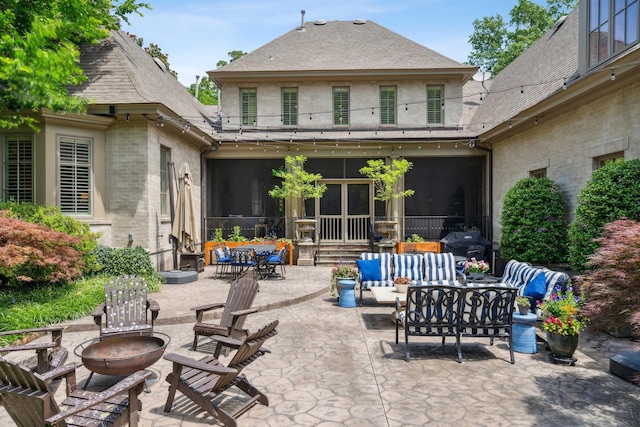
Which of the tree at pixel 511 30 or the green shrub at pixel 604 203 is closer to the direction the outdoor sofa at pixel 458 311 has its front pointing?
the tree

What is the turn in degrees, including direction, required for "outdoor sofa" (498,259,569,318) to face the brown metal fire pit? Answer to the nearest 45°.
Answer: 0° — it already faces it

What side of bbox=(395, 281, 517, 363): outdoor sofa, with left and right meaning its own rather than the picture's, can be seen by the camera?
back

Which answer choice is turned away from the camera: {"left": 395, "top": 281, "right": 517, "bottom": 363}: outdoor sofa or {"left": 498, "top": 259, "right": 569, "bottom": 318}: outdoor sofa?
{"left": 395, "top": 281, "right": 517, "bottom": 363}: outdoor sofa

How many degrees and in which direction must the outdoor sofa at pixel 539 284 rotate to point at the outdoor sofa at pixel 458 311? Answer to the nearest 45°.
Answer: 0° — it already faces it

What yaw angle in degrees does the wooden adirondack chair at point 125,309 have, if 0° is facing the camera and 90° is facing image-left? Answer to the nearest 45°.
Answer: approximately 0°

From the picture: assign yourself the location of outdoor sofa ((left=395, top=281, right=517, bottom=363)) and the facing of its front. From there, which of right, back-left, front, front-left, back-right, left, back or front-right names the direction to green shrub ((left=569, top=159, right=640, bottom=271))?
front-right

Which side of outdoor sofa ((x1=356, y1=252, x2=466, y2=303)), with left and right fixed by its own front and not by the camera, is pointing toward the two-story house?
back

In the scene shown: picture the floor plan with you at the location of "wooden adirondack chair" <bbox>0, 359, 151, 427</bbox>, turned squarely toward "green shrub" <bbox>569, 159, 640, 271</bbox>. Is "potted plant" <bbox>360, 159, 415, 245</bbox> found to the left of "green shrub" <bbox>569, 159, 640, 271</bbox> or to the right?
left

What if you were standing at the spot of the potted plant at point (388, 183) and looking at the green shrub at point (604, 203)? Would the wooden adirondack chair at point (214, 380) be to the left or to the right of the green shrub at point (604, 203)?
right

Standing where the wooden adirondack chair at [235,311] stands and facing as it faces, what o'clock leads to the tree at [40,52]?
The tree is roughly at 3 o'clock from the wooden adirondack chair.
